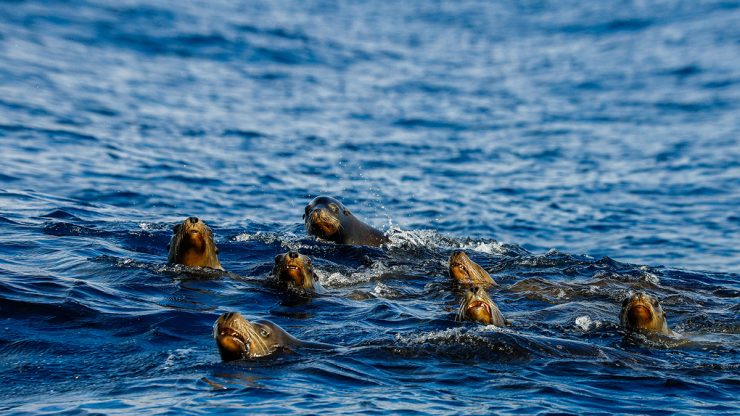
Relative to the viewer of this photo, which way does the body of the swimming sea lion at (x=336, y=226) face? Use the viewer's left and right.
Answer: facing the viewer and to the left of the viewer

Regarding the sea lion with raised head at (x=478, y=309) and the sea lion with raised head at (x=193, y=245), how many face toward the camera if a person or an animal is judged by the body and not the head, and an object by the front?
2

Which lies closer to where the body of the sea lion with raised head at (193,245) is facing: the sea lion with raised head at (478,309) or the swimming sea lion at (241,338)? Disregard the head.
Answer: the swimming sea lion

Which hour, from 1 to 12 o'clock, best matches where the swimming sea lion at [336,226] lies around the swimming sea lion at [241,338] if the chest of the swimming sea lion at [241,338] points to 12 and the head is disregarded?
the swimming sea lion at [336,226] is roughly at 5 o'clock from the swimming sea lion at [241,338].

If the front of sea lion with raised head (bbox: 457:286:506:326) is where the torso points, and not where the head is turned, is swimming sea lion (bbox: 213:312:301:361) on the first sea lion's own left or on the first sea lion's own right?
on the first sea lion's own right

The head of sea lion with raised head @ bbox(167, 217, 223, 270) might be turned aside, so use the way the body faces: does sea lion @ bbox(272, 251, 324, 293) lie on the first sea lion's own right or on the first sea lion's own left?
on the first sea lion's own left

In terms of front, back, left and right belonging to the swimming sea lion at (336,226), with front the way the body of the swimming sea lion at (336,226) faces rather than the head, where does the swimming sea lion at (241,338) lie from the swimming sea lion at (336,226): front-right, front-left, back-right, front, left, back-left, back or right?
front-left

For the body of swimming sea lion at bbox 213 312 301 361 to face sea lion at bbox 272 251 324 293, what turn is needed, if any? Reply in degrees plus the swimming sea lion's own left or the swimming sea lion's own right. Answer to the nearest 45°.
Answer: approximately 135° to the swimming sea lion's own right

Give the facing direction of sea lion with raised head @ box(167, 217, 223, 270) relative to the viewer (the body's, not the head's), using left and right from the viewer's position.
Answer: facing the viewer

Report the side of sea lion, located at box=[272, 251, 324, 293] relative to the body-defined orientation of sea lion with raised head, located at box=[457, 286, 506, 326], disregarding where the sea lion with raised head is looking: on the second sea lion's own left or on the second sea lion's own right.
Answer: on the second sea lion's own right

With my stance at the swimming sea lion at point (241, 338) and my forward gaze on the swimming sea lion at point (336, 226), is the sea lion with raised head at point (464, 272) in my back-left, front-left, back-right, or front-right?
front-right

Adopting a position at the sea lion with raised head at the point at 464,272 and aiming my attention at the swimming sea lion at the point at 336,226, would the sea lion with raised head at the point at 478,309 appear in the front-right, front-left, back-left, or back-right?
back-left

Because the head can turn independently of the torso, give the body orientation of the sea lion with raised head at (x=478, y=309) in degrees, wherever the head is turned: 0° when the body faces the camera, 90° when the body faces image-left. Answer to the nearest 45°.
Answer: approximately 0°

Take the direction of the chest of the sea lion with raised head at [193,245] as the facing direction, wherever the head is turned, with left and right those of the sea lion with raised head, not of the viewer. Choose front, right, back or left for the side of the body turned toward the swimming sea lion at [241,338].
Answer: front
